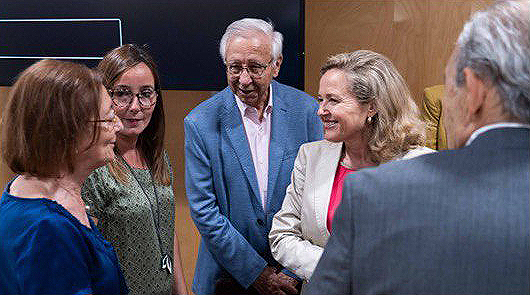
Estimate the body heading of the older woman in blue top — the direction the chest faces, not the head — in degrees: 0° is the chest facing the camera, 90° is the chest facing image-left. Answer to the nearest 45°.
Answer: approximately 270°

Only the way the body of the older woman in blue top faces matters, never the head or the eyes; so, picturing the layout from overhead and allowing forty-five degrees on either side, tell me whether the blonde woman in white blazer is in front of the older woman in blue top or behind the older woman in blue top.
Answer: in front

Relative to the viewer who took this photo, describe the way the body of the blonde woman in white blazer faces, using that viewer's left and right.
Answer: facing the viewer and to the left of the viewer

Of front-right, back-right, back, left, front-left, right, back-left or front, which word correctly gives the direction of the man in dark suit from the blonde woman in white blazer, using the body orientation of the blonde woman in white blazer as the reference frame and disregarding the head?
front-left

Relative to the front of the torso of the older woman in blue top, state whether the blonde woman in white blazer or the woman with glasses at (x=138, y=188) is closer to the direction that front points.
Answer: the blonde woman in white blazer

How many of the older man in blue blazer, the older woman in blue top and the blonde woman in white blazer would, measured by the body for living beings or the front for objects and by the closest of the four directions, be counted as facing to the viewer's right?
1

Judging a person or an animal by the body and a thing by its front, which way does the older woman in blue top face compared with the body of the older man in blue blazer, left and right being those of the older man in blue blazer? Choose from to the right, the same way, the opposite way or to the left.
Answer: to the left

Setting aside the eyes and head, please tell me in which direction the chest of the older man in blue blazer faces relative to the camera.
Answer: toward the camera

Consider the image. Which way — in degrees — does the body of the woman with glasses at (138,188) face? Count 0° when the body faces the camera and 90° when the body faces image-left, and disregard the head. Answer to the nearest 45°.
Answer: approximately 315°

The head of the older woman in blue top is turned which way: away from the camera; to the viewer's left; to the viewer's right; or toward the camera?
to the viewer's right

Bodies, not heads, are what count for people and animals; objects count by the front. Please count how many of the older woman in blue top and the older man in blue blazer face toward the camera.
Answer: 1

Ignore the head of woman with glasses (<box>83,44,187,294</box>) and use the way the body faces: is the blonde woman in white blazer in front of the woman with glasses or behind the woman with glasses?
in front
